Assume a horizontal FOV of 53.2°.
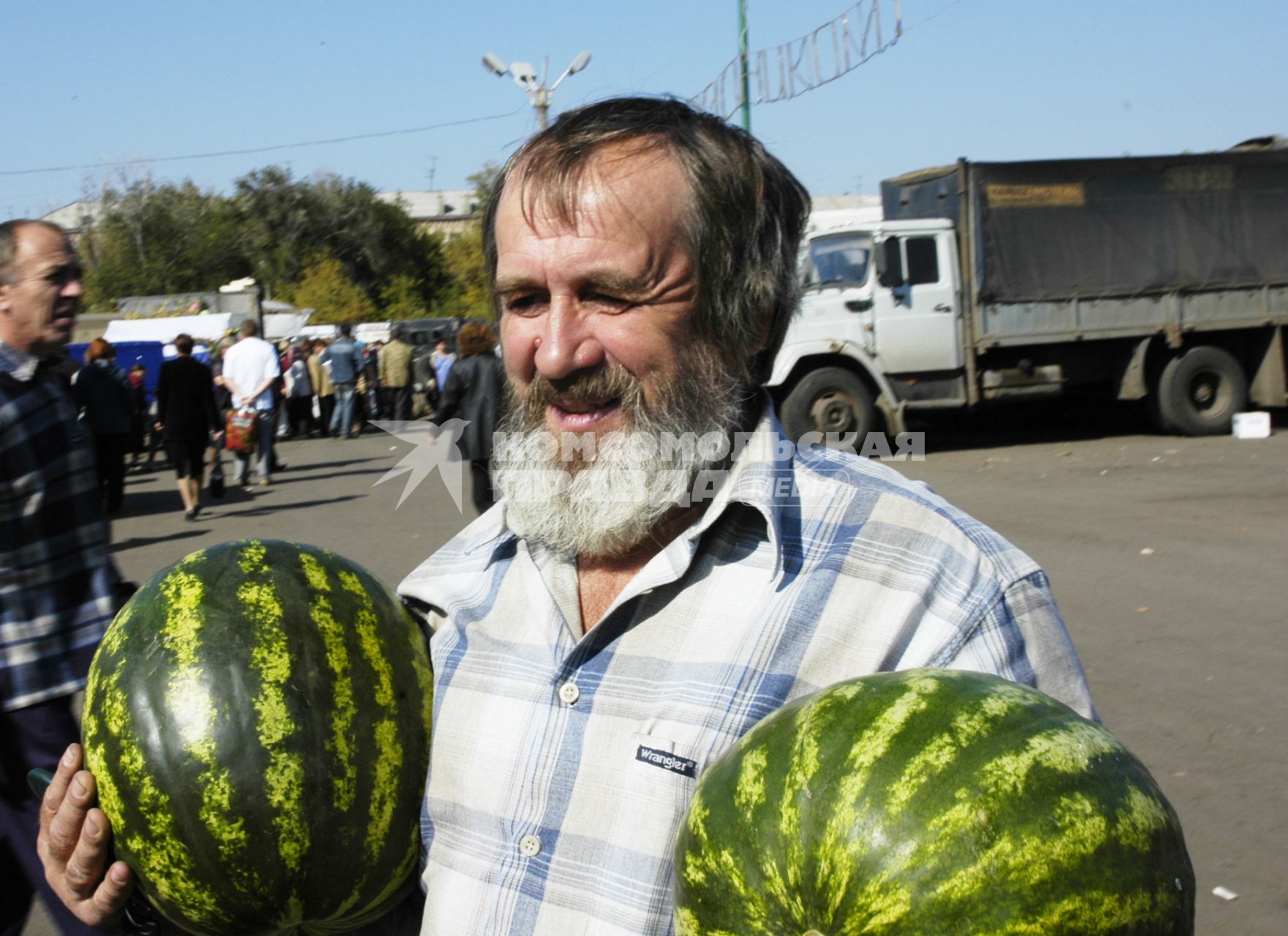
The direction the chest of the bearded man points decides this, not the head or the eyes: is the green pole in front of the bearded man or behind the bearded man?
behind

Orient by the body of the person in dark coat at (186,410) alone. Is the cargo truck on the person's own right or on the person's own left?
on the person's own right

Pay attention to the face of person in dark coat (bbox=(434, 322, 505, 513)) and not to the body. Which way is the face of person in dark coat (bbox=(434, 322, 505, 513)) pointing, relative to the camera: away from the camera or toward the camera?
away from the camera

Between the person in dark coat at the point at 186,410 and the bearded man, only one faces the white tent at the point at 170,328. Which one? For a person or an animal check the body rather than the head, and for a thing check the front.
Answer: the person in dark coat

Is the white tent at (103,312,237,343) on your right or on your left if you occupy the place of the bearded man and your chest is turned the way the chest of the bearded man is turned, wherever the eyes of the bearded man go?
on your right

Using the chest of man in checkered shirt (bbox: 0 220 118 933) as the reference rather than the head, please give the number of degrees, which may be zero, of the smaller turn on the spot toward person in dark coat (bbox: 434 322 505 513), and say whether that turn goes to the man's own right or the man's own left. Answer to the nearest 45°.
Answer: approximately 45° to the man's own left

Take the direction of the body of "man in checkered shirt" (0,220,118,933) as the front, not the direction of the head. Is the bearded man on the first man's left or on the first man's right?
on the first man's right

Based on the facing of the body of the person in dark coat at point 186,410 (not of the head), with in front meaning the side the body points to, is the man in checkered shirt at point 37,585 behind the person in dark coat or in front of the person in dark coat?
behind

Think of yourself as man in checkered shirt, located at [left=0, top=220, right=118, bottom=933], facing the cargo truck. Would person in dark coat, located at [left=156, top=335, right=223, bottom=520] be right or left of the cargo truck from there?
left

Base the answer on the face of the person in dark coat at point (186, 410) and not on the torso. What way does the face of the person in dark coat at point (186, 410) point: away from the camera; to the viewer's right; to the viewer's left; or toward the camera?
away from the camera

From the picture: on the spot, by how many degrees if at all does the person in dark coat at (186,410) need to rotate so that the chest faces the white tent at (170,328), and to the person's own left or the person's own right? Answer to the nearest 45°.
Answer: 0° — they already face it

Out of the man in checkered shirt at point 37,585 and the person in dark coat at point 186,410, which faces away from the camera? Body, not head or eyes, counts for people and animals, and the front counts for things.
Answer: the person in dark coat

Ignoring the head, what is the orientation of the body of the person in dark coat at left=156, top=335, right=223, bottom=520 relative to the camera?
away from the camera

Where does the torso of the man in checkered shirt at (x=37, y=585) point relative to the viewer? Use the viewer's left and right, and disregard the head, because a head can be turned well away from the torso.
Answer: facing to the right of the viewer
